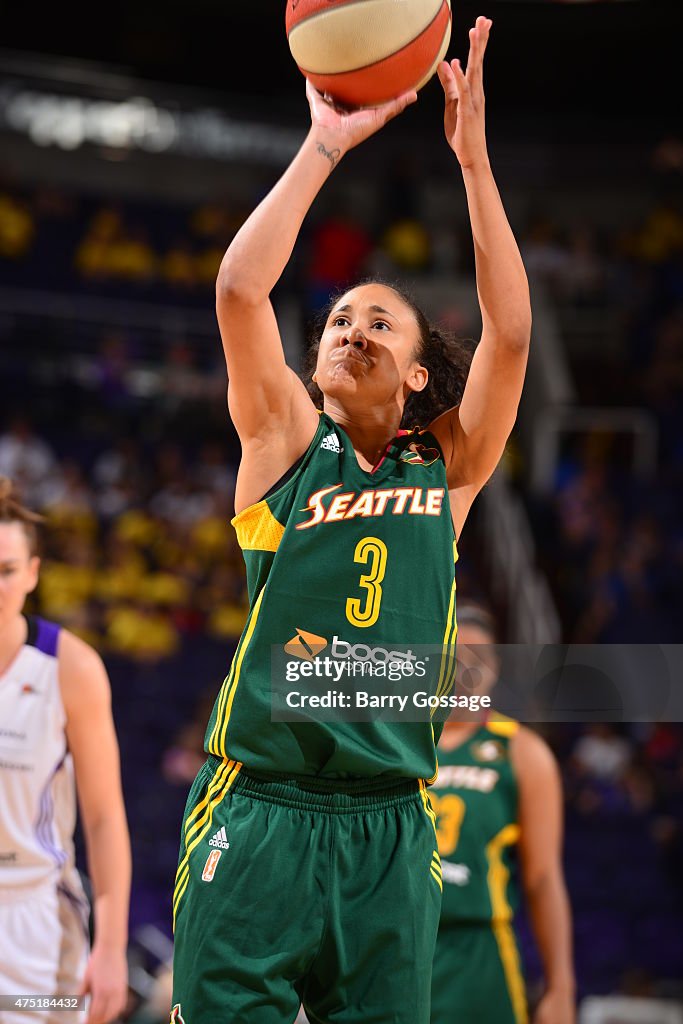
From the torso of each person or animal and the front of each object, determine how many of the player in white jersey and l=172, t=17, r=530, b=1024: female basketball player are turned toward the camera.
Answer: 2

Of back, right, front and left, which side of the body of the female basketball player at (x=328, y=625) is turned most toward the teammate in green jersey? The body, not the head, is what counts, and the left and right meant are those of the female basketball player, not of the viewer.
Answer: back

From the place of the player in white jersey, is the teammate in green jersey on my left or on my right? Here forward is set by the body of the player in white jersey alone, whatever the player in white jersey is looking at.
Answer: on my left

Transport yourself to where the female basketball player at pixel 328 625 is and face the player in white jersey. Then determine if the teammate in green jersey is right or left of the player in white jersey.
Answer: right

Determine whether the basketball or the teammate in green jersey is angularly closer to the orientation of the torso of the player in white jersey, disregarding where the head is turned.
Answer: the basketball
